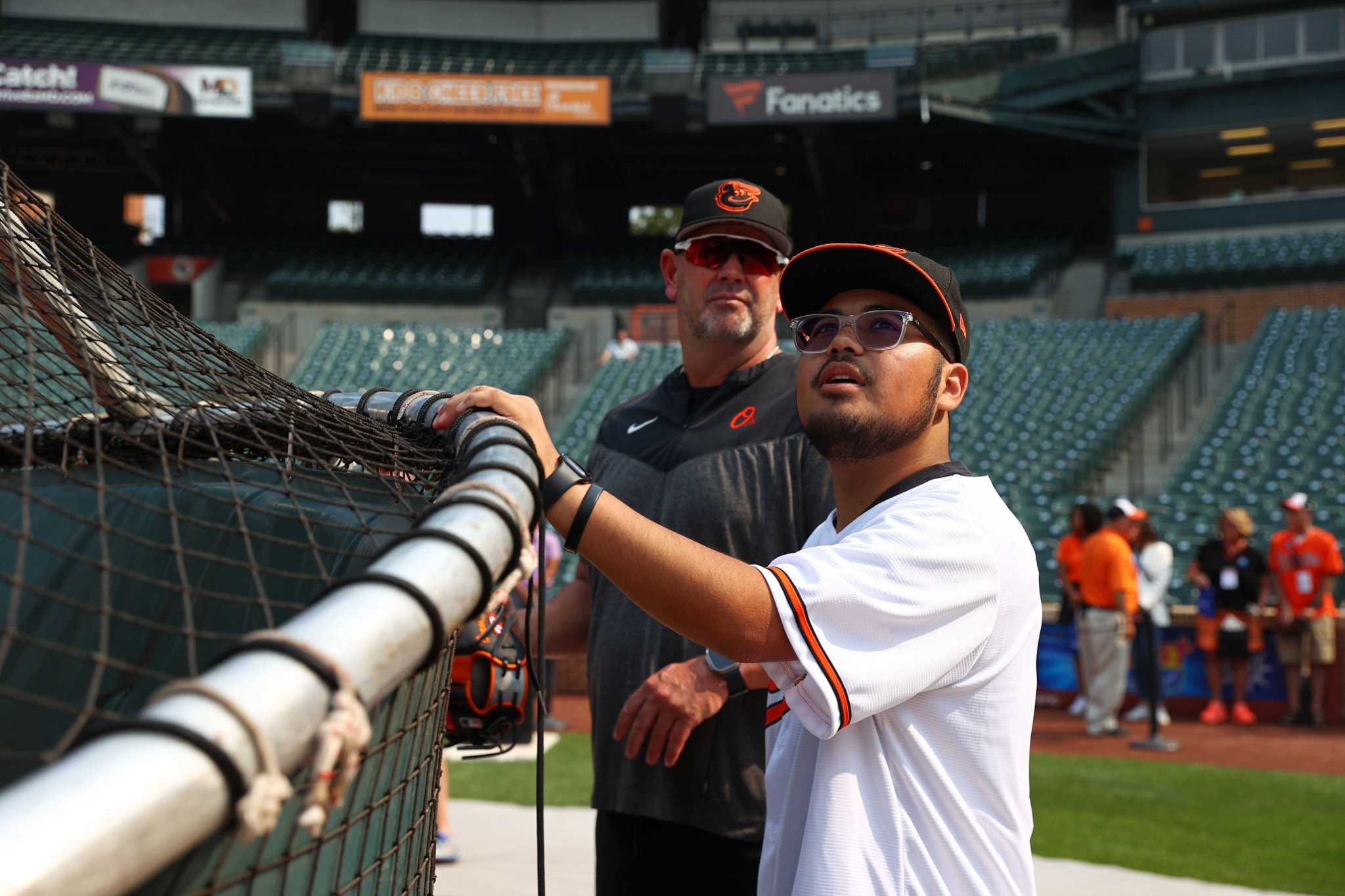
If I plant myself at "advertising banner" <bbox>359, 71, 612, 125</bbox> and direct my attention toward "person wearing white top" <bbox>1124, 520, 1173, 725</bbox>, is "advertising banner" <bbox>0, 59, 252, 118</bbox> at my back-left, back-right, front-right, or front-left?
back-right

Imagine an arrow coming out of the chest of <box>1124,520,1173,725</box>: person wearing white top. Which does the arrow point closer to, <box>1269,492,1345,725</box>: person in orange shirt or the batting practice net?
the batting practice net

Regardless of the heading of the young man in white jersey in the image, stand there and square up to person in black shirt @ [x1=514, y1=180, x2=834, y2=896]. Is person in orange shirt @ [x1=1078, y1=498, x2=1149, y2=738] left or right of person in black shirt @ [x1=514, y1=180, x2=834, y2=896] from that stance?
right

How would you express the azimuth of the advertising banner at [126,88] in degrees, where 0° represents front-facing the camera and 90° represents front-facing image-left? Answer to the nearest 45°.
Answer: approximately 0°

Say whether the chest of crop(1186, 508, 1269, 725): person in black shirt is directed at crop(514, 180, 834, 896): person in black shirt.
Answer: yes

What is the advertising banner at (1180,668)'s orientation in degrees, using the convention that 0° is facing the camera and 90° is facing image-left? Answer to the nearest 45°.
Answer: approximately 0°

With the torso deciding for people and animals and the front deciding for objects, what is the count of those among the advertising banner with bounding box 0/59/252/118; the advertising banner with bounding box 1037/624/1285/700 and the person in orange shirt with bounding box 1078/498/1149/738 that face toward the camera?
2

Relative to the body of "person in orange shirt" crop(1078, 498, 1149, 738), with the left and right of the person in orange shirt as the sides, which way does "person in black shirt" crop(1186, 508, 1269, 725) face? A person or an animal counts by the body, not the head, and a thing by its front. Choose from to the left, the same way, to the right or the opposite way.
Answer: to the right

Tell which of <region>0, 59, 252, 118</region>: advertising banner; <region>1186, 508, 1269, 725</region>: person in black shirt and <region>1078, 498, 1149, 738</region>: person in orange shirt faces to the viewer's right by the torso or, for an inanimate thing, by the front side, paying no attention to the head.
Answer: the person in orange shirt

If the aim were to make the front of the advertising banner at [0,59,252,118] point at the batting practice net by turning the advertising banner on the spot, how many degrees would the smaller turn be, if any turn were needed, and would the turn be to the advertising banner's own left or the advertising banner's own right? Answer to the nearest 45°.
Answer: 0° — it already faces it
